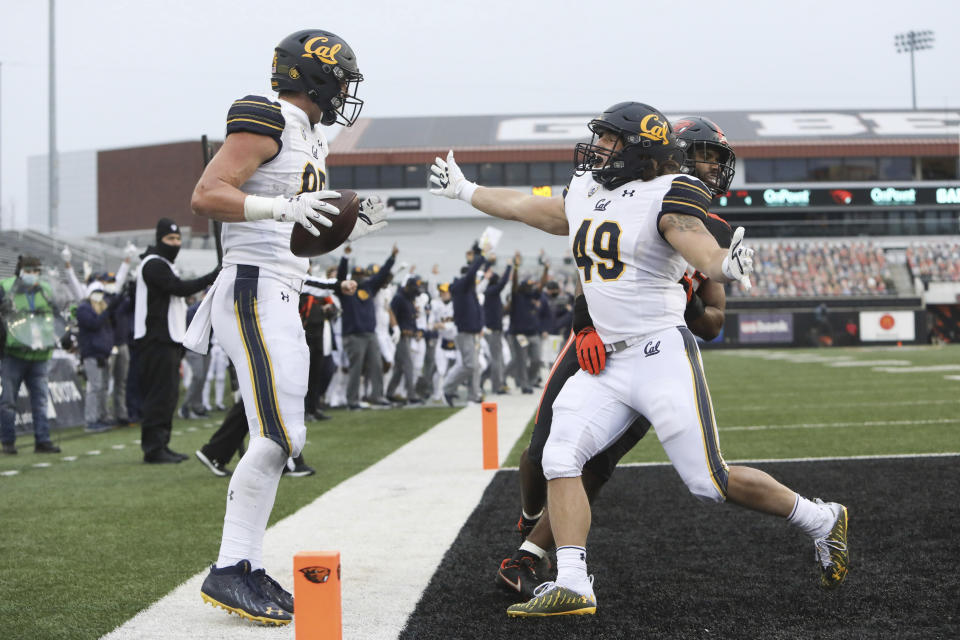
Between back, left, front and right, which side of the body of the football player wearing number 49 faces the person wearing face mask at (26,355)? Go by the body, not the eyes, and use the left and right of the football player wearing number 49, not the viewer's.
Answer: right

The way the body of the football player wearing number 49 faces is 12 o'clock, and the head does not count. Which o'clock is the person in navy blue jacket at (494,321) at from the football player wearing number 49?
The person in navy blue jacket is roughly at 4 o'clock from the football player wearing number 49.

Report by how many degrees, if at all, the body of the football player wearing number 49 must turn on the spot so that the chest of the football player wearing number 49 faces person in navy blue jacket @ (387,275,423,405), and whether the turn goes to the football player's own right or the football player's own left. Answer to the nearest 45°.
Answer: approximately 135° to the football player's own right

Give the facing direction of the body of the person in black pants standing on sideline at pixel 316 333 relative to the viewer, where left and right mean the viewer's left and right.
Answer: facing to the right of the viewer

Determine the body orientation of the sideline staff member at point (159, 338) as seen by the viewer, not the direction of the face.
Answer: to the viewer's right

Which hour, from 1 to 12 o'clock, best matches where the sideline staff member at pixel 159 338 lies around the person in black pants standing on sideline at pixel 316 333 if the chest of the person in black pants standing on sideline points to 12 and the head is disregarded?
The sideline staff member is roughly at 4 o'clock from the person in black pants standing on sideline.

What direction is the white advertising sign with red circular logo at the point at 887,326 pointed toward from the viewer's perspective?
toward the camera

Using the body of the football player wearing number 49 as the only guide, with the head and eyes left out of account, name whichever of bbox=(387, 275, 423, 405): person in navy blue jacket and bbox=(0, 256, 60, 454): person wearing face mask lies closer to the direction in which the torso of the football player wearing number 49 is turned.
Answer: the person wearing face mask

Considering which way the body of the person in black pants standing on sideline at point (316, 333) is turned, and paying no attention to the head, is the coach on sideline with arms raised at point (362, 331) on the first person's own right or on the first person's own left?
on the first person's own left

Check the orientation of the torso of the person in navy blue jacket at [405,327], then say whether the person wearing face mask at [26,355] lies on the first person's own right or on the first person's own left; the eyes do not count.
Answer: on the first person's own right

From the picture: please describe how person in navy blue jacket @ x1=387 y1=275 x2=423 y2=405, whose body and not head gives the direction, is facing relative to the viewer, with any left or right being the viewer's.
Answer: facing to the right of the viewer
